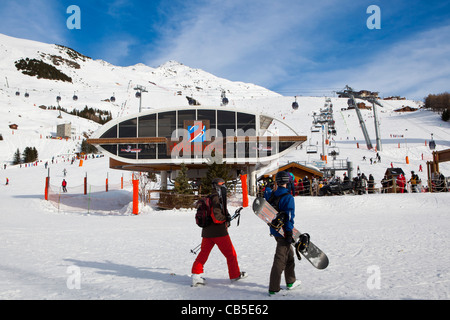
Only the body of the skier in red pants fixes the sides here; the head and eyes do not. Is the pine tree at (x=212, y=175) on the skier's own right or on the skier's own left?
on the skier's own left

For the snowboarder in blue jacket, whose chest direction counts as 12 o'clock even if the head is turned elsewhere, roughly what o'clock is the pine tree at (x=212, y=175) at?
The pine tree is roughly at 10 o'clock from the snowboarder in blue jacket.

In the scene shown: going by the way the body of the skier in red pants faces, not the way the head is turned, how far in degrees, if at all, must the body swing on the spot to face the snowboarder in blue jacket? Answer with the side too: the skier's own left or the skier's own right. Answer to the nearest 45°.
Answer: approximately 45° to the skier's own right

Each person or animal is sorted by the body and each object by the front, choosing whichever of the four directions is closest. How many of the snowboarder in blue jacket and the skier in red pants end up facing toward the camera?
0

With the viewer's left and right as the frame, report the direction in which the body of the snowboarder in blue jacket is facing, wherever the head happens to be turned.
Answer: facing away from the viewer and to the right of the viewer

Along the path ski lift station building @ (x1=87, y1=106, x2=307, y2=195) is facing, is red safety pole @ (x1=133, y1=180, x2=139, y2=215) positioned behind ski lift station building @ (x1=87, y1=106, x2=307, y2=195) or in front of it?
in front

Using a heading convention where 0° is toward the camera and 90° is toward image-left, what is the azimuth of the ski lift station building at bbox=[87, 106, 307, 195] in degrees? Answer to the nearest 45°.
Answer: approximately 0°

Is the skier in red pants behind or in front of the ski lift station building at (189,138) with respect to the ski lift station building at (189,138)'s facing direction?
in front

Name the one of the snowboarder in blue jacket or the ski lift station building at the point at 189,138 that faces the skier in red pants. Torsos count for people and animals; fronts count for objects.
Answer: the ski lift station building

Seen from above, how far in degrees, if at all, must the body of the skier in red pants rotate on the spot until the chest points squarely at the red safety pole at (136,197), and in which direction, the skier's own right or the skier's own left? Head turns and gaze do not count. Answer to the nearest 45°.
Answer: approximately 90° to the skier's own left

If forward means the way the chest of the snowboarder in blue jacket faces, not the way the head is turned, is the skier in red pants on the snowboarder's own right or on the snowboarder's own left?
on the snowboarder's own left
